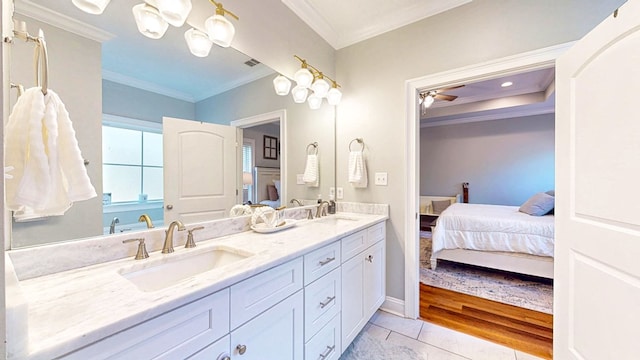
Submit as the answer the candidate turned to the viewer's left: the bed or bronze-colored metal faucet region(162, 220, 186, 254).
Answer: the bed

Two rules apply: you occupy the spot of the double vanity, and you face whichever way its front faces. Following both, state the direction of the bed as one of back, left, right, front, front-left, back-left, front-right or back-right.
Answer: front-left

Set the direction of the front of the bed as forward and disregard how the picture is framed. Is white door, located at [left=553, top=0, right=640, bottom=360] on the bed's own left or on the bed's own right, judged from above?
on the bed's own left

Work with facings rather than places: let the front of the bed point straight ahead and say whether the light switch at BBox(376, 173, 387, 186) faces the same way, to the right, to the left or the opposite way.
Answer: to the left

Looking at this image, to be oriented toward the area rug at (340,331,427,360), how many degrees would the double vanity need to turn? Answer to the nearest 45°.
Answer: approximately 45° to its left

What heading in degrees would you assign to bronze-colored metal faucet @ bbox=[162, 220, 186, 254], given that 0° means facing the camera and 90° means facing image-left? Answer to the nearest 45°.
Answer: approximately 315°

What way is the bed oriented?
to the viewer's left

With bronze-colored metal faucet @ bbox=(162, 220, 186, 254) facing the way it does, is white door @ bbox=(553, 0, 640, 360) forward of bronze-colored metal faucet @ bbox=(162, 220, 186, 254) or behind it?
forward
